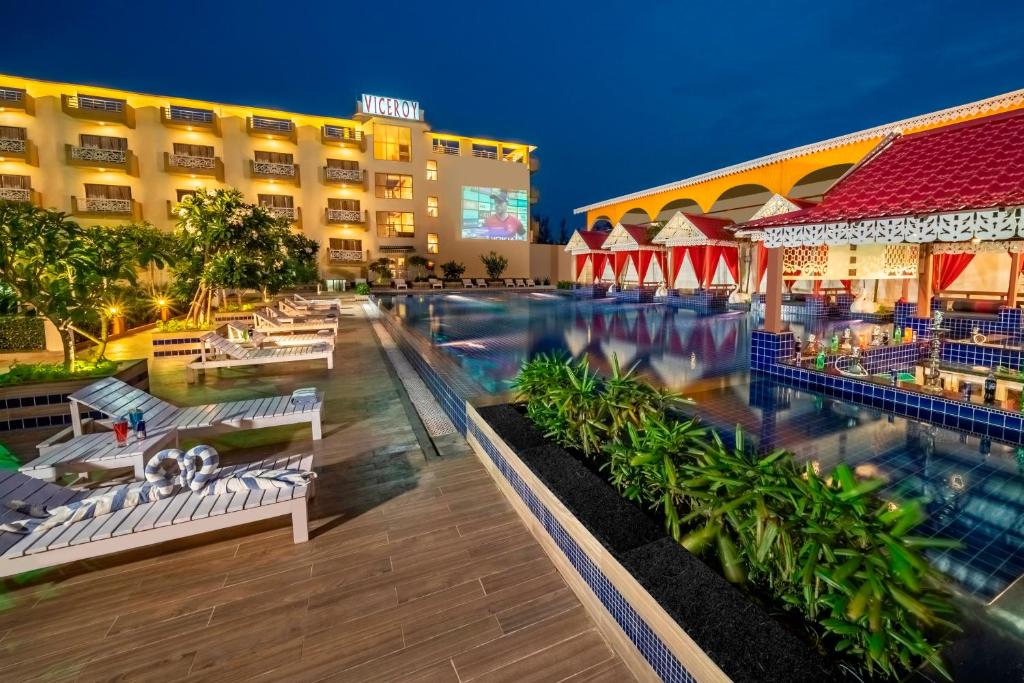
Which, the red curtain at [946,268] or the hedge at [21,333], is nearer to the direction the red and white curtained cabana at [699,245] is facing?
the hedge

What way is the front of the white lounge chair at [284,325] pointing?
to the viewer's right

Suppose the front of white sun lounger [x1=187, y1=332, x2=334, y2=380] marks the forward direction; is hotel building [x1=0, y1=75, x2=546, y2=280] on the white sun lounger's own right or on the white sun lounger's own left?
on the white sun lounger's own left

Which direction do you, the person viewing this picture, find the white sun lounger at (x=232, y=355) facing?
facing to the right of the viewer

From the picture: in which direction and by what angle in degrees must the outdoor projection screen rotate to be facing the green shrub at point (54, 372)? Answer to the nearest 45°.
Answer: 0° — it already faces it

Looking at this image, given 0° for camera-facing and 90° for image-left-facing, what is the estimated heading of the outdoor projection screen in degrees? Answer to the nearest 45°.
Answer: approximately 0°

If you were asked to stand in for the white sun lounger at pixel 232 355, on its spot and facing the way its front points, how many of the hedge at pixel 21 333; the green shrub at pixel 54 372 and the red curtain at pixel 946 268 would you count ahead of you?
1

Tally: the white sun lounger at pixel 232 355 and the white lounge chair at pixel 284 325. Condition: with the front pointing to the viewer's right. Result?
2

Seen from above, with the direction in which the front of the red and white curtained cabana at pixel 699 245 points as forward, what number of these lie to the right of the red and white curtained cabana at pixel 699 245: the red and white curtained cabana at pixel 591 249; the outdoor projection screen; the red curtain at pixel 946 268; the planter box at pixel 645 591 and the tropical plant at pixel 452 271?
3

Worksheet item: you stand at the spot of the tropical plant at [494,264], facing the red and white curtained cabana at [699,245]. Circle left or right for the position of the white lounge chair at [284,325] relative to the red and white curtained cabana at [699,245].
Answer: right

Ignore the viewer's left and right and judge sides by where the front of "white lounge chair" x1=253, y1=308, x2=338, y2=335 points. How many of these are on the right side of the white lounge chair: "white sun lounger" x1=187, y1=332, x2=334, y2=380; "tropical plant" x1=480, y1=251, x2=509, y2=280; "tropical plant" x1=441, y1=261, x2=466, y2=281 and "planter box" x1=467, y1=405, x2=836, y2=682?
2
